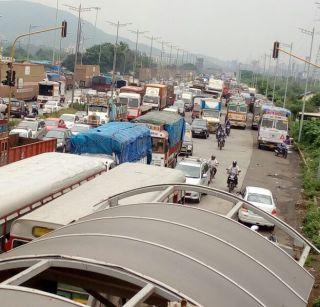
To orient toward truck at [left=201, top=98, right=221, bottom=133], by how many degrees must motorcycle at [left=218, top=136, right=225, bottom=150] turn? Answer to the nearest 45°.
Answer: approximately 180°

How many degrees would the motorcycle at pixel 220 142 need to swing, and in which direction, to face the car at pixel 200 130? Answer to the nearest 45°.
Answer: approximately 180°

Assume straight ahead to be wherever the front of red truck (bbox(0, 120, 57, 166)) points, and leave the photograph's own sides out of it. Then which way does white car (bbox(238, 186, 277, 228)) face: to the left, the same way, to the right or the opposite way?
the opposite way

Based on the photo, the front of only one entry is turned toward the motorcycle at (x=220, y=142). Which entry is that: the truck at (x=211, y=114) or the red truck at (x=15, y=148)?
the truck

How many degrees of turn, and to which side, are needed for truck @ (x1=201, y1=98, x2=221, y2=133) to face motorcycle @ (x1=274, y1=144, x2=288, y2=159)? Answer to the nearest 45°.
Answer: approximately 45° to its left
